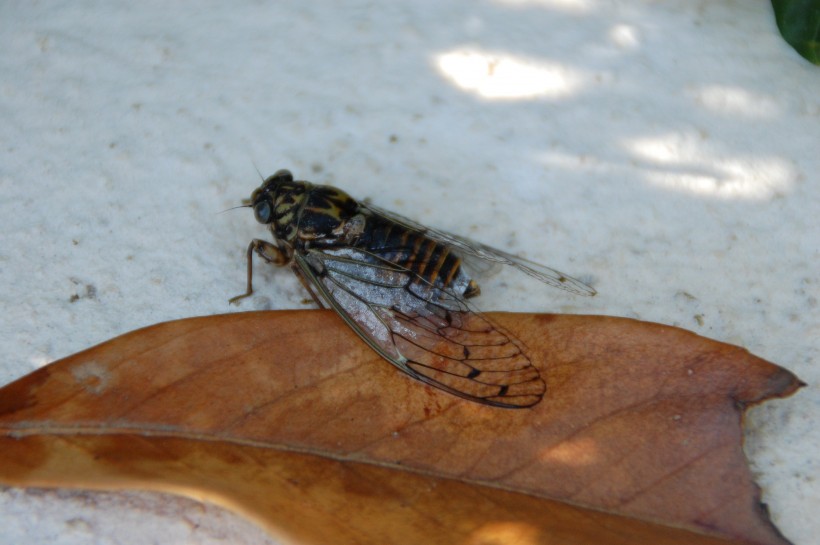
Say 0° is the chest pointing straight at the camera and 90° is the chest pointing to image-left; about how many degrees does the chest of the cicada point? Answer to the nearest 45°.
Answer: approximately 135°

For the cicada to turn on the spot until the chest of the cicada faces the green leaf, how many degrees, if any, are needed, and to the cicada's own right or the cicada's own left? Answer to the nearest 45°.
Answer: approximately 90° to the cicada's own right
